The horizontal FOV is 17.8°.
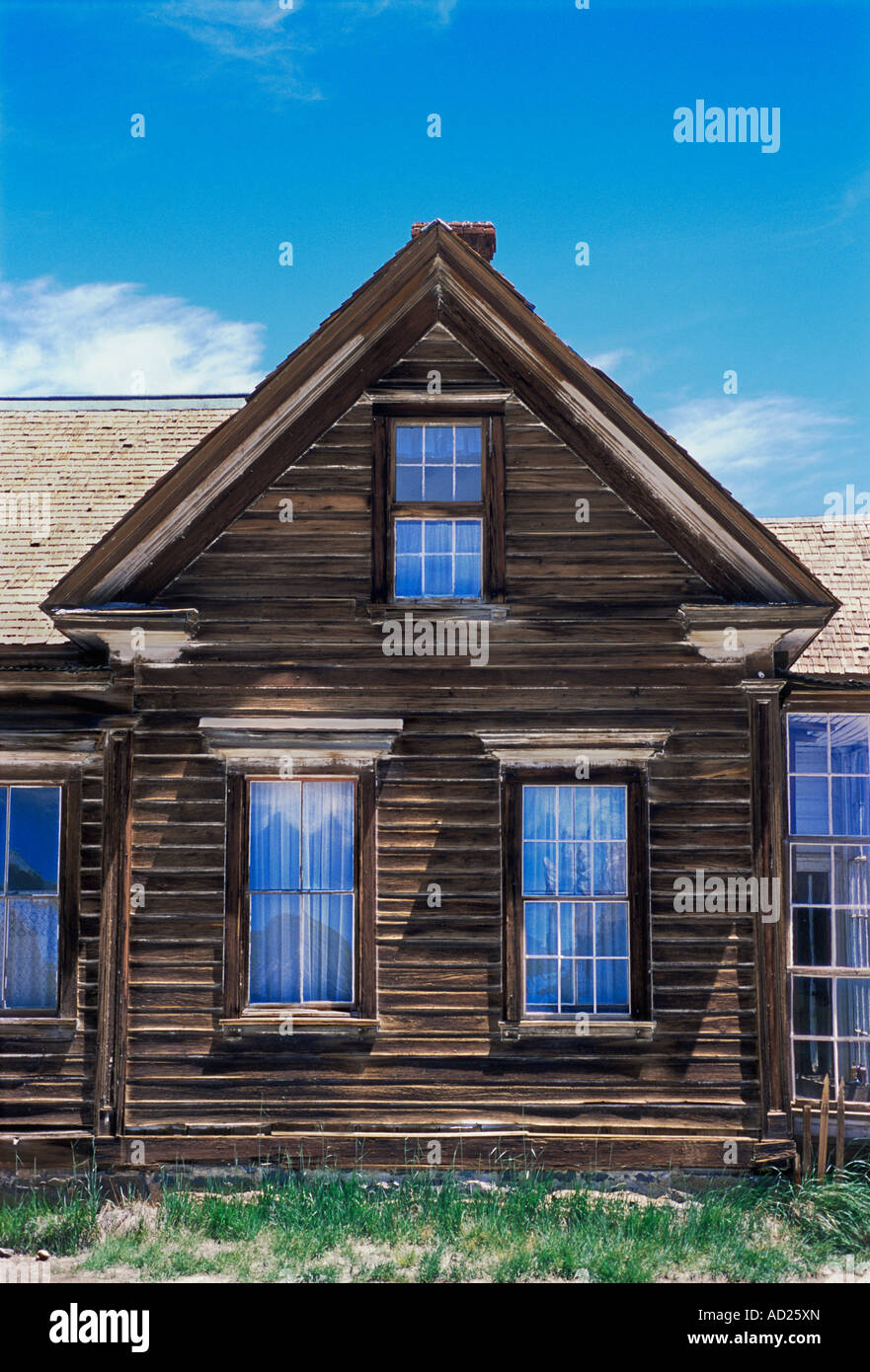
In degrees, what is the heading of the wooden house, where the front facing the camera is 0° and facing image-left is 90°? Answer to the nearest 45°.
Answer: approximately 0°
